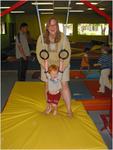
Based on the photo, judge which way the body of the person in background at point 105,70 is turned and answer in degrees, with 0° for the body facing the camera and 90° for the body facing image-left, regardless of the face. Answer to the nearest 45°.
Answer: approximately 90°

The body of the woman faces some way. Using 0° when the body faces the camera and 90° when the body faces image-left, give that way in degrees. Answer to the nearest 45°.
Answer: approximately 0°

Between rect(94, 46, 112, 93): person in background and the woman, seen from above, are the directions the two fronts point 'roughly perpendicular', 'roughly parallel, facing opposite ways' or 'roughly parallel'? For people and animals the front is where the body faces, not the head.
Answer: roughly perpendicular

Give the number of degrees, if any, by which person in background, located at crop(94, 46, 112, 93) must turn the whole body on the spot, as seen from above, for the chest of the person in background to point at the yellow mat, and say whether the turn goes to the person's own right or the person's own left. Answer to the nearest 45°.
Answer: approximately 90° to the person's own left
